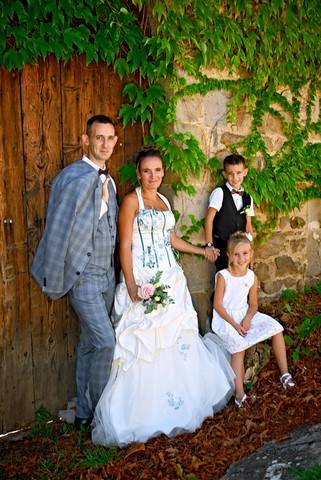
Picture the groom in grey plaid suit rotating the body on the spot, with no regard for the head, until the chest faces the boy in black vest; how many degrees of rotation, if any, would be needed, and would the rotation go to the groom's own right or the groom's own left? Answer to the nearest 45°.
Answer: approximately 90° to the groom's own left

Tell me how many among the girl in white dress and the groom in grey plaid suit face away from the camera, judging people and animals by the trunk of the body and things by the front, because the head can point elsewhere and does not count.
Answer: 0

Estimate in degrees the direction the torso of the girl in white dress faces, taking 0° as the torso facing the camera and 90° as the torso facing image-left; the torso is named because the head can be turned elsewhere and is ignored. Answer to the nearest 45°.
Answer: approximately 315°

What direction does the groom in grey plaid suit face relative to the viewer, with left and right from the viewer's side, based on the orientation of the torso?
facing the viewer and to the right of the viewer

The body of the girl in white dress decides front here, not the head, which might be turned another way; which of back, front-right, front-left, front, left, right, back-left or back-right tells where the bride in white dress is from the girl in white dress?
right

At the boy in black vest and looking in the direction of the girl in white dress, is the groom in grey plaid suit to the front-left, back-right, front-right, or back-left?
front-right

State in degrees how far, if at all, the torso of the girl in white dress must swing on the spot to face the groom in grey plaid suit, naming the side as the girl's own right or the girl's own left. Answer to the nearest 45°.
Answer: approximately 90° to the girl's own right

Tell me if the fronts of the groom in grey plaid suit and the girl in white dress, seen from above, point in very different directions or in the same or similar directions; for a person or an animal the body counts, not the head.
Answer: same or similar directions

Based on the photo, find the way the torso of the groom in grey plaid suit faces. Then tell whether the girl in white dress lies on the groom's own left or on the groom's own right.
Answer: on the groom's own left
